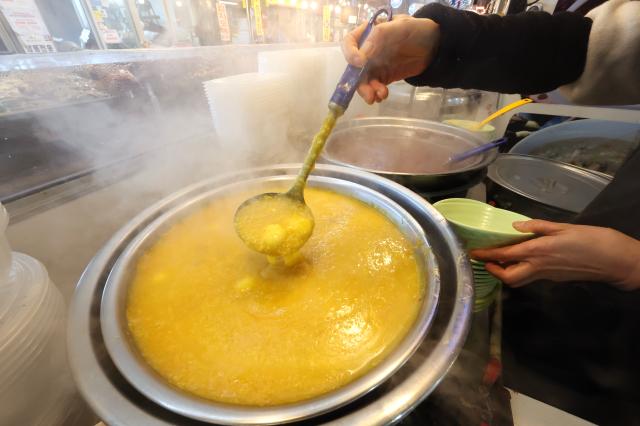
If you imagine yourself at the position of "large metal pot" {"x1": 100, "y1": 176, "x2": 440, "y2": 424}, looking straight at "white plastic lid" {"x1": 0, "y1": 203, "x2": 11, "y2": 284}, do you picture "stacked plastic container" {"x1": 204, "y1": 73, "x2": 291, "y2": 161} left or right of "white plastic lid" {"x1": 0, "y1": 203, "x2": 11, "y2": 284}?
right

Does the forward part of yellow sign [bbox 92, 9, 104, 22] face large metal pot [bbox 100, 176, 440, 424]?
yes

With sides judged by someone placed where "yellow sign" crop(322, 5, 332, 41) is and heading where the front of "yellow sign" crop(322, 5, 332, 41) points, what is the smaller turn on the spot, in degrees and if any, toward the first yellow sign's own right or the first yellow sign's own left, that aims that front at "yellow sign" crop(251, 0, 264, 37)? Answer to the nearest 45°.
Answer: approximately 45° to the first yellow sign's own right

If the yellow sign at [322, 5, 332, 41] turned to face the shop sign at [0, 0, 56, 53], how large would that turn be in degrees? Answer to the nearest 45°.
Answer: approximately 45° to its right

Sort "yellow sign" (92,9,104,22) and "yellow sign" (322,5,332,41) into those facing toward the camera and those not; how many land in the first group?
2

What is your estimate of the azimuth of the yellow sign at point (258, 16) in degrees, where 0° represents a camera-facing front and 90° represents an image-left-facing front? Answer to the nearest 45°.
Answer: approximately 0°
